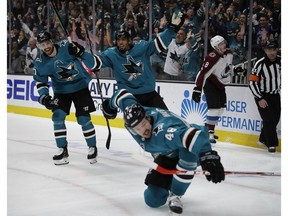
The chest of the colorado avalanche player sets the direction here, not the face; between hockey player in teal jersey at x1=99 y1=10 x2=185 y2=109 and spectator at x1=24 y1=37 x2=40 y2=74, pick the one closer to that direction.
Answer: the hockey player in teal jersey

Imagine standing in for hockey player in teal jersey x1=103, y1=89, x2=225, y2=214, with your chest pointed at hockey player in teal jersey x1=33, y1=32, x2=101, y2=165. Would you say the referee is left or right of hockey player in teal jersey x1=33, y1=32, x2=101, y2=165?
right

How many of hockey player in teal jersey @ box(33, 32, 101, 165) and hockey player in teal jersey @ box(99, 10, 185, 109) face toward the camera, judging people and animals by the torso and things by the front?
2

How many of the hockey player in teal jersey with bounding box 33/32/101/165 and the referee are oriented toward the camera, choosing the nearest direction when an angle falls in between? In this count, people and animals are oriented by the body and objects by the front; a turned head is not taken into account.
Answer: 2

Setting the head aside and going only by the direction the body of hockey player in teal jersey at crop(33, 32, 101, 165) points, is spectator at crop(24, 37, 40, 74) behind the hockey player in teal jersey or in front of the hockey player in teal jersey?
behind

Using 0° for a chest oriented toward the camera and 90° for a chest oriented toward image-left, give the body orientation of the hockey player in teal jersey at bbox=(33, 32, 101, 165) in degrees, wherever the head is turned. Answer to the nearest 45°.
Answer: approximately 0°
